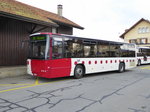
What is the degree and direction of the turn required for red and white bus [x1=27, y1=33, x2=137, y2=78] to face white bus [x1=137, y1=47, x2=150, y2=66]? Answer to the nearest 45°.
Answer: approximately 180°

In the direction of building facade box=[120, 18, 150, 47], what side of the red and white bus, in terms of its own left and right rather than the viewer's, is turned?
back
